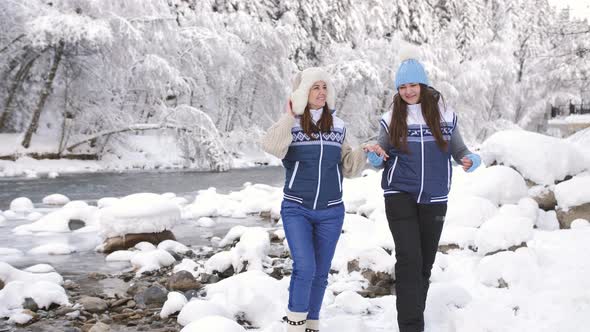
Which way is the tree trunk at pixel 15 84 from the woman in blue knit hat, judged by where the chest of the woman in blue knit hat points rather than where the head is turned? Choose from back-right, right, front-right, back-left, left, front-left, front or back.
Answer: back-right

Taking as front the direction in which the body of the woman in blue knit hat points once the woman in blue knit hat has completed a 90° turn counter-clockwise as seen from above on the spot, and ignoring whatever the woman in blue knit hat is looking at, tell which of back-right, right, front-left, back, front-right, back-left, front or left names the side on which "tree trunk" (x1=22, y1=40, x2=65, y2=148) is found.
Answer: back-left

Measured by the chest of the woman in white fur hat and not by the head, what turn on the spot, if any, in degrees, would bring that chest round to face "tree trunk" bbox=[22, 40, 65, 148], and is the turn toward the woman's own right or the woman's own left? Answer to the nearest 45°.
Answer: approximately 135° to the woman's own right

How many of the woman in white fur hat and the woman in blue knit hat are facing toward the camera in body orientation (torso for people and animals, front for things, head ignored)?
2

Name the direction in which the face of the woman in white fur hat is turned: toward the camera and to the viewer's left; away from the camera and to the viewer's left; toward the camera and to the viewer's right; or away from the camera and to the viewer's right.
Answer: toward the camera and to the viewer's right

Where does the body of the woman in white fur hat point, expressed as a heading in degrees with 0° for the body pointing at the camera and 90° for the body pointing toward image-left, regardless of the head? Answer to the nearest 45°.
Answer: approximately 0°

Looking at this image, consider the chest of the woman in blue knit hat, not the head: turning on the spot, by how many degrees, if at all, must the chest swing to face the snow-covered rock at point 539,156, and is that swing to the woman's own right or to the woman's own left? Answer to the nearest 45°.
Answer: approximately 180°

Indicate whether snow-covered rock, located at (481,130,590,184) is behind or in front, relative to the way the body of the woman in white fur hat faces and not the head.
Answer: behind

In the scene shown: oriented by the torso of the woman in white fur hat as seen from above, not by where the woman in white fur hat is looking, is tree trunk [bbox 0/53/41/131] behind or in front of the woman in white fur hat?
behind

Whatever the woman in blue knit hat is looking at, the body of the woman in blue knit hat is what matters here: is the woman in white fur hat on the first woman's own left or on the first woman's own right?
on the first woman's own right

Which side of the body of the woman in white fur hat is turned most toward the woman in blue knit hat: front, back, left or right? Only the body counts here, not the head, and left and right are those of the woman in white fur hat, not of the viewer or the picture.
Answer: left
